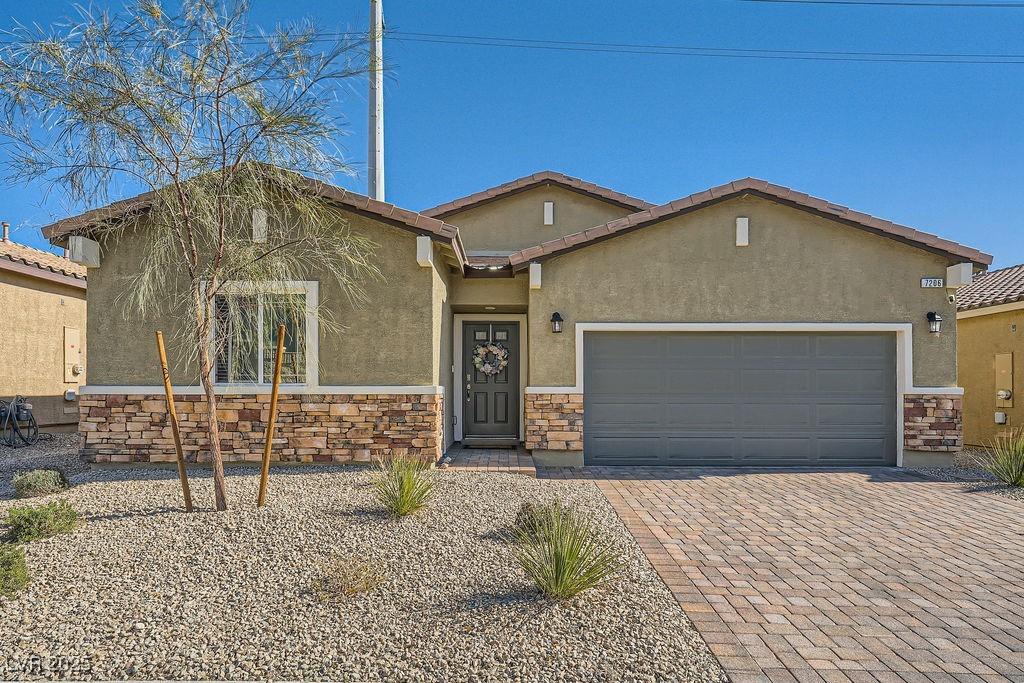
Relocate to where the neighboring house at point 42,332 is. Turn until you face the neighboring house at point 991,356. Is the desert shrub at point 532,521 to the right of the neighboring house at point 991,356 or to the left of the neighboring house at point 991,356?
right

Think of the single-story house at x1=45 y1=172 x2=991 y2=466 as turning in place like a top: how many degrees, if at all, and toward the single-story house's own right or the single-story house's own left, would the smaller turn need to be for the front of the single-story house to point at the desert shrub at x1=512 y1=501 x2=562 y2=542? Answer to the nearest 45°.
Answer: approximately 45° to the single-story house's own right

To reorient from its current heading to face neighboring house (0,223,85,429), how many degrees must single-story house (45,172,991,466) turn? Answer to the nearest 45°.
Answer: approximately 90° to its right

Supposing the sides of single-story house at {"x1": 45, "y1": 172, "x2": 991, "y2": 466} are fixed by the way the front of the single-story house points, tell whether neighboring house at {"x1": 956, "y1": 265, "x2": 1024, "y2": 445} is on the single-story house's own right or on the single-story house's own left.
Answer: on the single-story house's own left

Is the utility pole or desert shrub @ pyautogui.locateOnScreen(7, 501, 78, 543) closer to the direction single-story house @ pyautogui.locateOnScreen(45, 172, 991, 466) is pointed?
the desert shrub

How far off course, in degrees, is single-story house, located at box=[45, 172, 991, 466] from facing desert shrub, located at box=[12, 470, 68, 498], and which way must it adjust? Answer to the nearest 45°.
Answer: approximately 90° to its right

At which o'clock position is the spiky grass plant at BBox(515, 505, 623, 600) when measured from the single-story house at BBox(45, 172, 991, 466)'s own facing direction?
The spiky grass plant is roughly at 1 o'clock from the single-story house.

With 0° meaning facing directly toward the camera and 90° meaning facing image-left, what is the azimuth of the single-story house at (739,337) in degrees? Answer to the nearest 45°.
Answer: approximately 0°

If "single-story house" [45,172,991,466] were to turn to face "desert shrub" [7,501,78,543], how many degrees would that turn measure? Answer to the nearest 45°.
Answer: approximately 45° to its right

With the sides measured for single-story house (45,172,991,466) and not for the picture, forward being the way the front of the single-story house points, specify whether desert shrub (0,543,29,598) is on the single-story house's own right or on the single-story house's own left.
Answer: on the single-story house's own right
